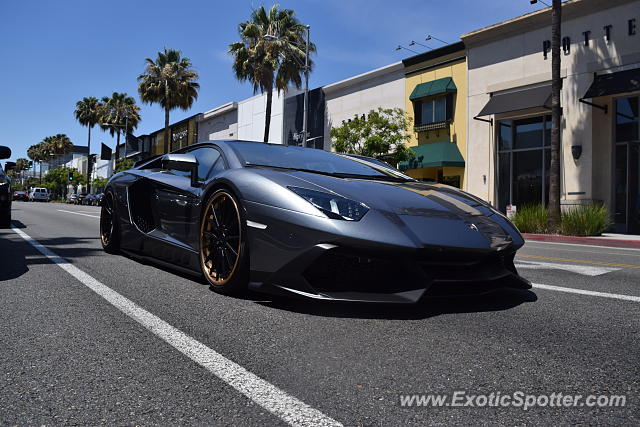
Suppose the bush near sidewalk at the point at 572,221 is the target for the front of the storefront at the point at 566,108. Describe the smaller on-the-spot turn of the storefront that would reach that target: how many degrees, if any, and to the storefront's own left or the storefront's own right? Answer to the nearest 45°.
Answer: approximately 45° to the storefront's own left

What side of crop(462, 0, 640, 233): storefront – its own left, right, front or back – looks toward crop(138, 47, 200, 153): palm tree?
right

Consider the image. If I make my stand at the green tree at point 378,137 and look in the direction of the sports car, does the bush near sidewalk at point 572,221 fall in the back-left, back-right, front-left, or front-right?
front-left

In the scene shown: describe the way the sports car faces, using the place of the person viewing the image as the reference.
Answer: facing the viewer and to the right of the viewer

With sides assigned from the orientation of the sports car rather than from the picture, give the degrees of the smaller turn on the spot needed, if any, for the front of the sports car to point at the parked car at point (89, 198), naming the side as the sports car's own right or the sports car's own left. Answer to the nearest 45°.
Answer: approximately 180°

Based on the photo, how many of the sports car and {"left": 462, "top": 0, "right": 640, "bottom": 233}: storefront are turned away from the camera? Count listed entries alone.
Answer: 0

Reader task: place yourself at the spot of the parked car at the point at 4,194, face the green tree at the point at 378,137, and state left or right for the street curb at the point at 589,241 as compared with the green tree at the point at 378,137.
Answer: right

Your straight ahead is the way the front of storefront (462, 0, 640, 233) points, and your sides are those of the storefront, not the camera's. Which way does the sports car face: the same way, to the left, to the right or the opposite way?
to the left

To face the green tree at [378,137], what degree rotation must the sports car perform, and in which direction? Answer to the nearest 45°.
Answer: approximately 135° to its left

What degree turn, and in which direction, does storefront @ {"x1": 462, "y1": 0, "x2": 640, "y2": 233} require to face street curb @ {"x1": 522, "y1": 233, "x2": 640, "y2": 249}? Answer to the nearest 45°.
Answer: approximately 45° to its left

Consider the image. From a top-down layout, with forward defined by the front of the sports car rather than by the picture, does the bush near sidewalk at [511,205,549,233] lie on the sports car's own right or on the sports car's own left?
on the sports car's own left

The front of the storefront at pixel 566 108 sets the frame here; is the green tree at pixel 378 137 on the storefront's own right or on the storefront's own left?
on the storefront's own right

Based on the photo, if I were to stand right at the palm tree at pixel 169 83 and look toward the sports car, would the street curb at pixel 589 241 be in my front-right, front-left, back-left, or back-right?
front-left

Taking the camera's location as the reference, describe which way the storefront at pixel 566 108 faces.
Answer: facing the viewer and to the left of the viewer
